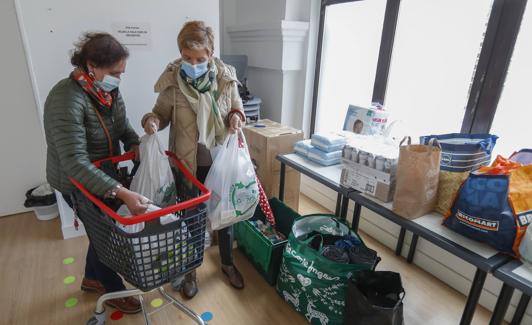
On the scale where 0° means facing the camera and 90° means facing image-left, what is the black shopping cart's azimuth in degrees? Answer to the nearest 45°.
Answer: approximately 315°

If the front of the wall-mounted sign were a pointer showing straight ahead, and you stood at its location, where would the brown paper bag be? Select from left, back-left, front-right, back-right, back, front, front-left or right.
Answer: front-left

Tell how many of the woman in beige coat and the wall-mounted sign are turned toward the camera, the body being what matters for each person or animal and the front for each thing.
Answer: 2

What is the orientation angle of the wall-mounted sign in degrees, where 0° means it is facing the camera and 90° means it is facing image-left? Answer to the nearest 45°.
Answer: approximately 0°

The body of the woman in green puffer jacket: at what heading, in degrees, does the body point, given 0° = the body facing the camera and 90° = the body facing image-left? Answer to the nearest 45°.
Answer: approximately 315°

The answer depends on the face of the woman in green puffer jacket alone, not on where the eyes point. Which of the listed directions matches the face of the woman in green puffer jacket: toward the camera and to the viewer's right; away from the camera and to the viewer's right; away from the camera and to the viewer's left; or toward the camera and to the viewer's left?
toward the camera and to the viewer's right

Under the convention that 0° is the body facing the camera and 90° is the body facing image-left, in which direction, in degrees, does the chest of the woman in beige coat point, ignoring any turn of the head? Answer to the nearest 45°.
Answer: approximately 0°
